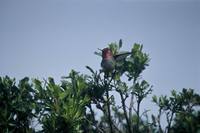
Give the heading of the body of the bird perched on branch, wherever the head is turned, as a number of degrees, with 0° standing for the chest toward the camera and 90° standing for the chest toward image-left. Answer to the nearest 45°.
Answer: approximately 45°
